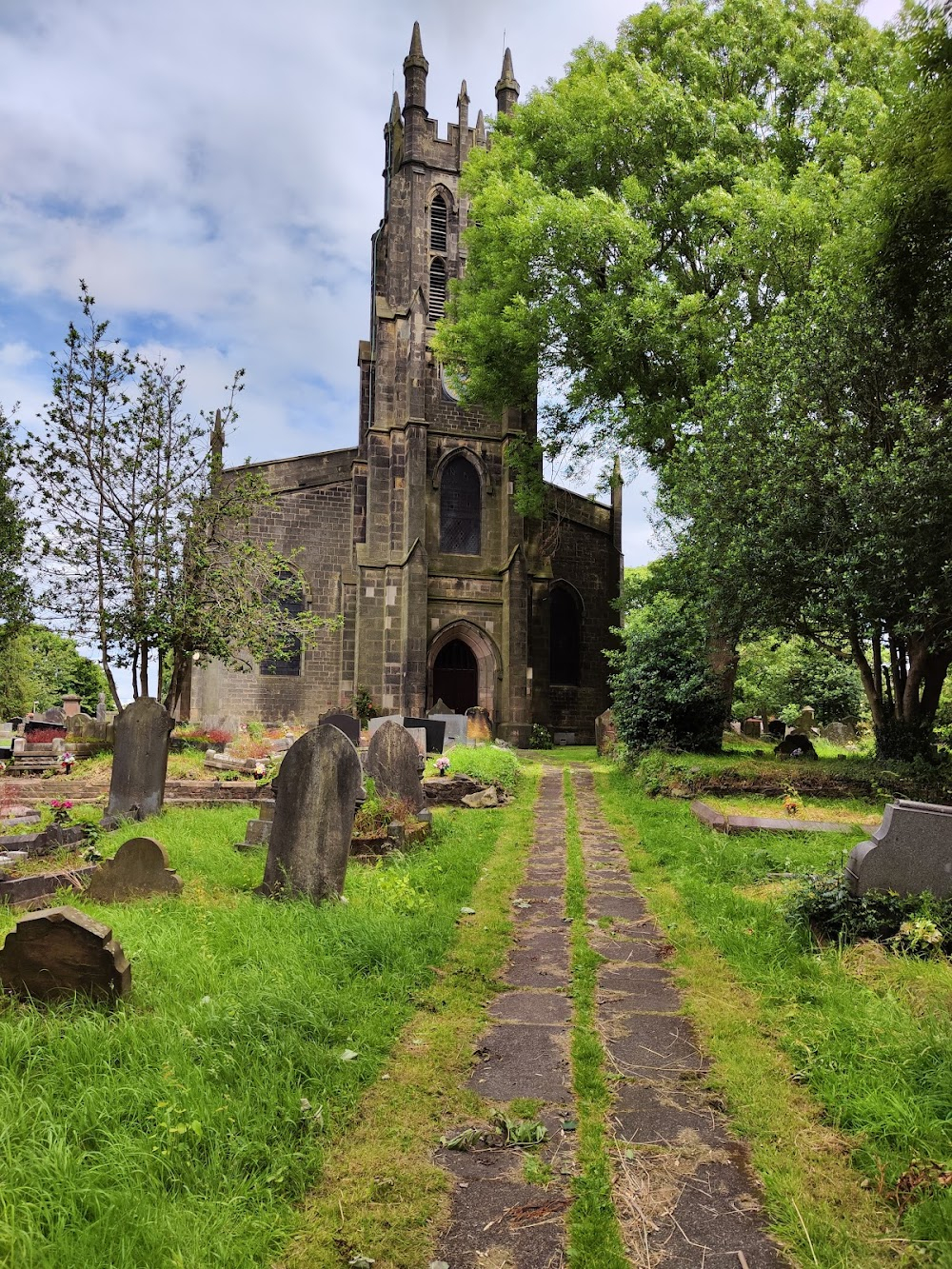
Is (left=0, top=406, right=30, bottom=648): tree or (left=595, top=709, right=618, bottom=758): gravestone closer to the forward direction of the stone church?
the gravestone

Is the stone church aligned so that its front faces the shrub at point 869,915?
yes

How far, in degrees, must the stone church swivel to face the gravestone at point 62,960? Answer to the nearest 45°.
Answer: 0° — it already faces it

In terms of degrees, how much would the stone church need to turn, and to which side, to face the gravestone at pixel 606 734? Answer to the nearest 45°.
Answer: approximately 45° to its left

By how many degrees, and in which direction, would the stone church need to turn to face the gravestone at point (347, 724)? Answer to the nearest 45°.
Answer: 0° — it already faces it

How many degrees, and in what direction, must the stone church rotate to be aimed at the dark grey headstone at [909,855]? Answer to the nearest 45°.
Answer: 0° — it already faces it

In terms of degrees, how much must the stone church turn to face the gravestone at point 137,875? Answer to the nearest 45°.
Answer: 0° — it already faces it

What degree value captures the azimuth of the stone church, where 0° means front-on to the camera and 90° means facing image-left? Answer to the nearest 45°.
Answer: approximately 0°

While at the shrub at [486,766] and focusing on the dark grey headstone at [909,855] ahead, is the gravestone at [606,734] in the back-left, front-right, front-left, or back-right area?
back-left

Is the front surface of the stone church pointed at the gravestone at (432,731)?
yes

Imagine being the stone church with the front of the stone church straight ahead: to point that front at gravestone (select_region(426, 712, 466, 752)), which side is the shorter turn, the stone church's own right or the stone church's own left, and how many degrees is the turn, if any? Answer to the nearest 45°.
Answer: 0° — it already faces it
